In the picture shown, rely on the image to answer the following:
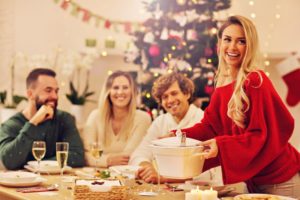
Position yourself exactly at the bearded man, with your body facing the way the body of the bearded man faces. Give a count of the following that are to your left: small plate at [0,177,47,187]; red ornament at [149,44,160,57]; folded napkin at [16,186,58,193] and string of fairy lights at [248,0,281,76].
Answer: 2

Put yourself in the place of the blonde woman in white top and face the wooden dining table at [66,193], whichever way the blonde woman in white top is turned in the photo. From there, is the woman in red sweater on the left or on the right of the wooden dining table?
left

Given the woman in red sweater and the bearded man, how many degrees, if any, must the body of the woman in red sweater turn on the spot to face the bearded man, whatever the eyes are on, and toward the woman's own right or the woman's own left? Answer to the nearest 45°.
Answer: approximately 90° to the woman's own right

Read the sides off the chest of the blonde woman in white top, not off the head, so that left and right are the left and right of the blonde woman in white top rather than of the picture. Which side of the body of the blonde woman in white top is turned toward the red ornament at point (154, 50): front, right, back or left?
back

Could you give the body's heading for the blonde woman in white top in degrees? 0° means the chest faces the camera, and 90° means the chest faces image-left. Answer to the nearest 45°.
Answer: approximately 0°

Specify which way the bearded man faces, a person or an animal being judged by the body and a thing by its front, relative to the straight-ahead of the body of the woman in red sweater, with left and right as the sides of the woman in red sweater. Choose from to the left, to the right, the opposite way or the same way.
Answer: to the left

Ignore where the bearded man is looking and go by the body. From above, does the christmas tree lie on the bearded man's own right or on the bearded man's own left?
on the bearded man's own left

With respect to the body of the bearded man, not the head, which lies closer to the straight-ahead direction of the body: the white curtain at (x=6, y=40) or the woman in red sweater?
the woman in red sweater

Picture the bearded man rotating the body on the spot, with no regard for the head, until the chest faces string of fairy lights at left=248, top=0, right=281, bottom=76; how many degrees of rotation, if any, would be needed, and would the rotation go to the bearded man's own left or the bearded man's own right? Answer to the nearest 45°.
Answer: approximately 90° to the bearded man's own left

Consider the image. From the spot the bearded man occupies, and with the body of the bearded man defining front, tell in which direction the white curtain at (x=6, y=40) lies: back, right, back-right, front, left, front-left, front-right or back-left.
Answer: back-left

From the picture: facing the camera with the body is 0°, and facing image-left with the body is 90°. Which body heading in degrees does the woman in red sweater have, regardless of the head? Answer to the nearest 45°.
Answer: approximately 45°

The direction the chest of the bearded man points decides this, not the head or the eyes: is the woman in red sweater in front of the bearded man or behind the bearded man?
in front

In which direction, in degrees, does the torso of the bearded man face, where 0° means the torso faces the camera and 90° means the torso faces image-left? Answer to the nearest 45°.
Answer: approximately 315°
